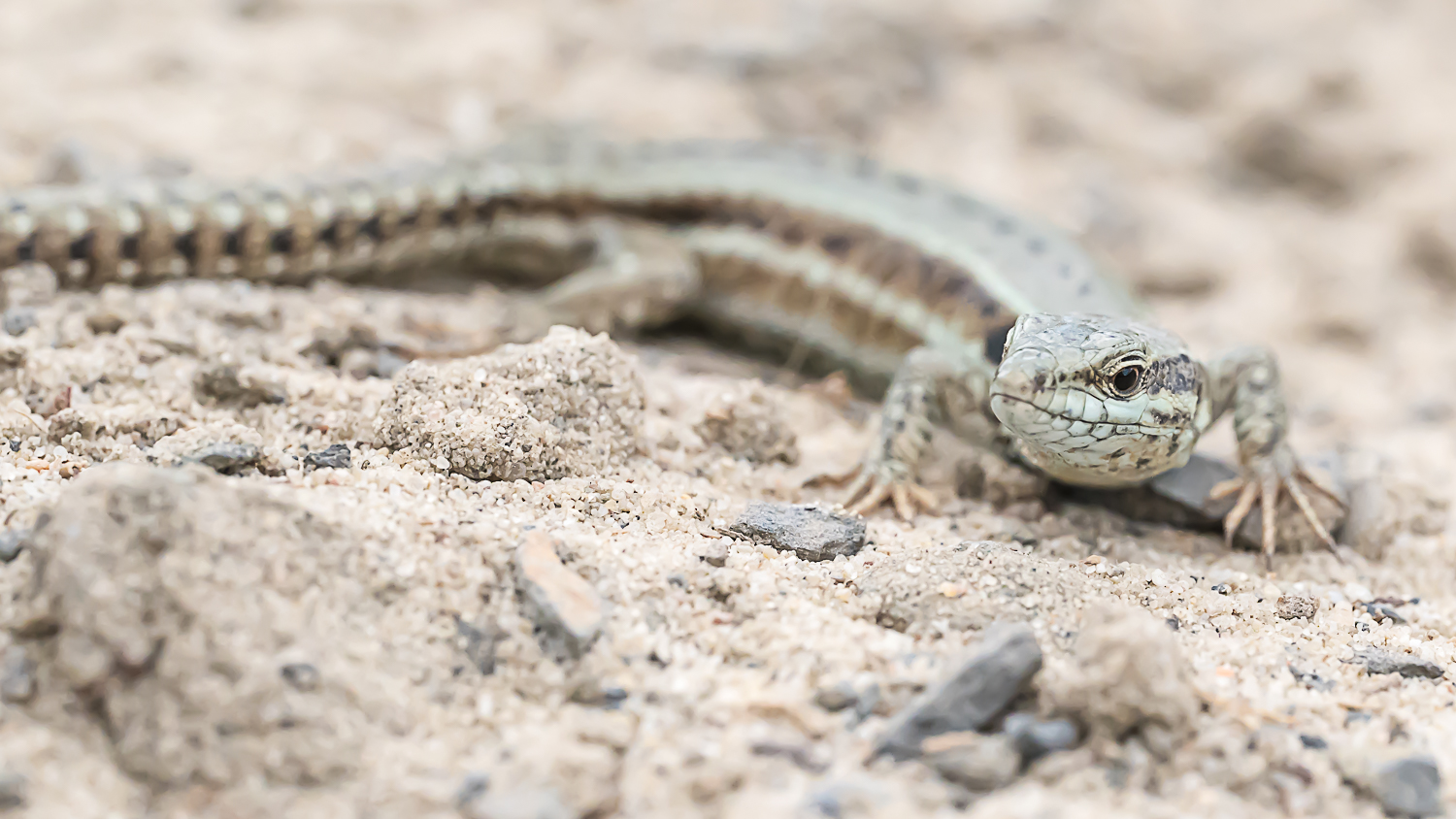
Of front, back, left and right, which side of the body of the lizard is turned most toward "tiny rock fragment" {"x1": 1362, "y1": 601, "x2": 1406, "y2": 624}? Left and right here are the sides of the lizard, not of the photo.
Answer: front

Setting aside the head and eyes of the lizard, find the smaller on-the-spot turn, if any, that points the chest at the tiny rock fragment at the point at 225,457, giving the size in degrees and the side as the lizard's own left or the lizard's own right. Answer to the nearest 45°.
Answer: approximately 90° to the lizard's own right

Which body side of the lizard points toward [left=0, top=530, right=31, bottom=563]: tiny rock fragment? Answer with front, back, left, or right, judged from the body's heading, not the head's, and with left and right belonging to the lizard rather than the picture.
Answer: right

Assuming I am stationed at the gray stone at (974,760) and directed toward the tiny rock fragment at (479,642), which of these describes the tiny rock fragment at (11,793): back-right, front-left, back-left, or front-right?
front-left

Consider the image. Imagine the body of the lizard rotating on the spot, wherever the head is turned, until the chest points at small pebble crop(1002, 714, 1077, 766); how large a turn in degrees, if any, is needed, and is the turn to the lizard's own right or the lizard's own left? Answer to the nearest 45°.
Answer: approximately 45° to the lizard's own right

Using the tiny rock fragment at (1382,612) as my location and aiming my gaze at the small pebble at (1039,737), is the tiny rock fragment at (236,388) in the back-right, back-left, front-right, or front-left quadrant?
front-right

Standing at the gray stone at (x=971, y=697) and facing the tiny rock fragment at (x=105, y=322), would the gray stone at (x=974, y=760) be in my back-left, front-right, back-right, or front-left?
back-left

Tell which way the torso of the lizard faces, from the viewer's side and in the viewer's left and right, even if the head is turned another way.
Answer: facing the viewer and to the right of the viewer

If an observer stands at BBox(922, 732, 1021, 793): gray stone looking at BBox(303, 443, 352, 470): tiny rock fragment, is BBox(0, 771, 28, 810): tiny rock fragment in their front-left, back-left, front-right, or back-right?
front-left

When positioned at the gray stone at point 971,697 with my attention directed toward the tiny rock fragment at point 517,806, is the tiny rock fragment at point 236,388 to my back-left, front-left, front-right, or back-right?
front-right
